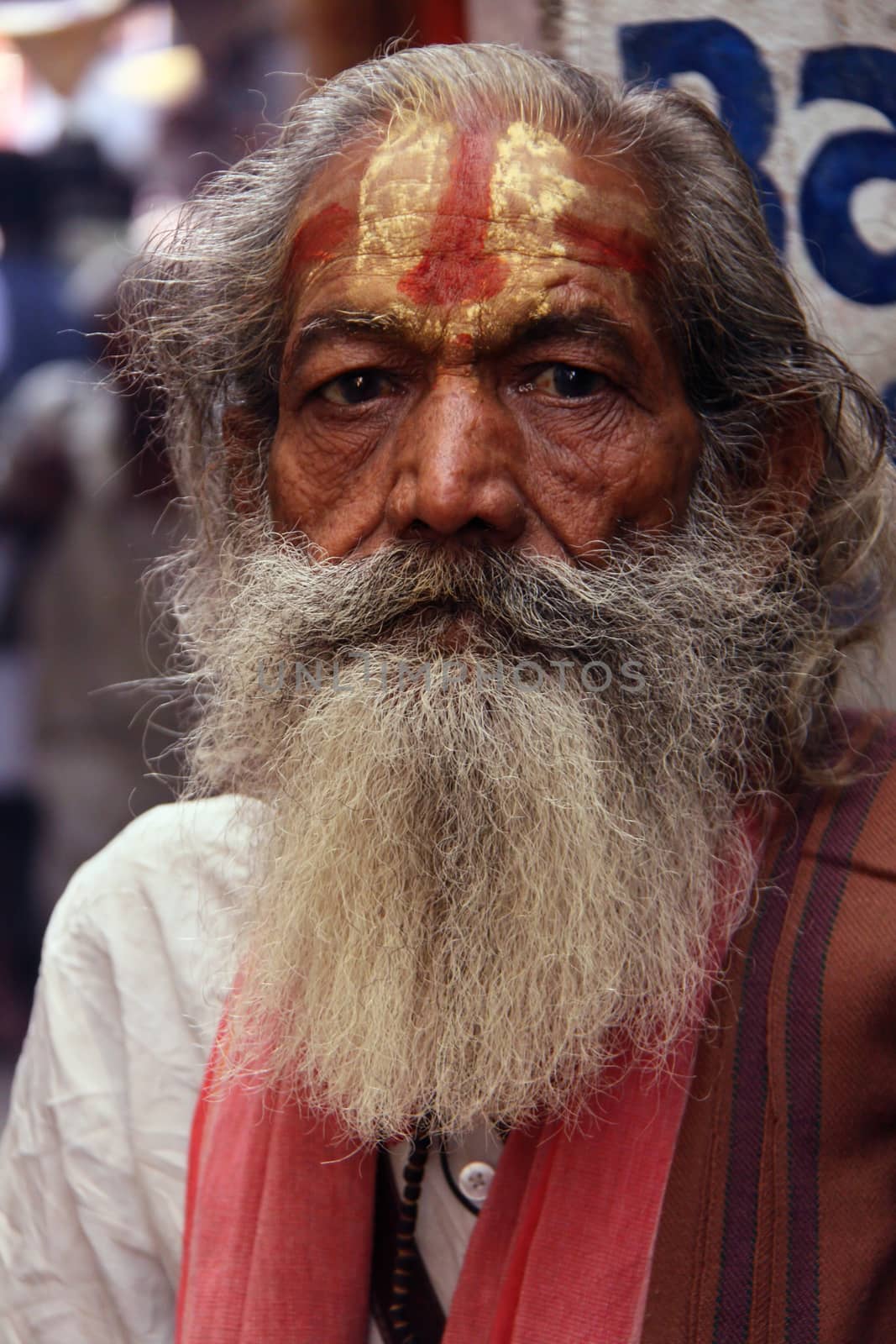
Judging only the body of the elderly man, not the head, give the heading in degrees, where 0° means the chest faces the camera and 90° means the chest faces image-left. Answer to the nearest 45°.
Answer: approximately 0°
